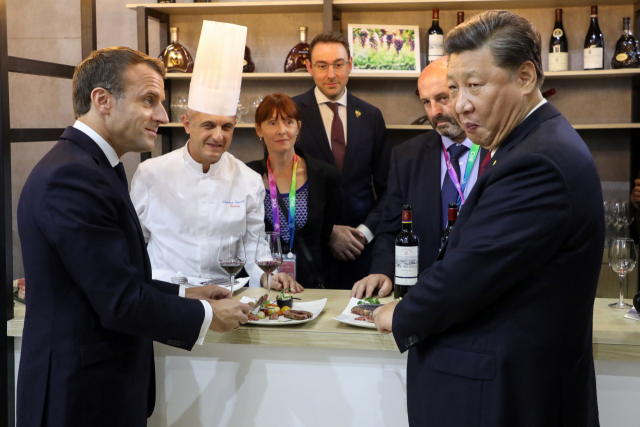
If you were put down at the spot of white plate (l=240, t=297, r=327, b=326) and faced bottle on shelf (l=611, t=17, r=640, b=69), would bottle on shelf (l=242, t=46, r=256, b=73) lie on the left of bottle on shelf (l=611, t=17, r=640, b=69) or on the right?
left

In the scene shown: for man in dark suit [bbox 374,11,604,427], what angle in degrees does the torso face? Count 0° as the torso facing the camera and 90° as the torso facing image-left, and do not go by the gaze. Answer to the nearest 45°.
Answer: approximately 90°

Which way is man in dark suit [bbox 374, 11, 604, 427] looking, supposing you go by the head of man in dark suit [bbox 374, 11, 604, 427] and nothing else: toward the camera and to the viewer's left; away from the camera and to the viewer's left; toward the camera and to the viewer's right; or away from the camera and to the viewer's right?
toward the camera and to the viewer's left

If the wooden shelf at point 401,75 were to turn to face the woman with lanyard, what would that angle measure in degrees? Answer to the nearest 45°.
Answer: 0° — it already faces them

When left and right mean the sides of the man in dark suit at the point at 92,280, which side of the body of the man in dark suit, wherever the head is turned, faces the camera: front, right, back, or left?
right

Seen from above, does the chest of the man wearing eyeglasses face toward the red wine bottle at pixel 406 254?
yes

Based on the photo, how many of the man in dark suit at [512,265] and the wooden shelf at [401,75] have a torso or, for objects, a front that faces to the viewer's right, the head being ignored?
0

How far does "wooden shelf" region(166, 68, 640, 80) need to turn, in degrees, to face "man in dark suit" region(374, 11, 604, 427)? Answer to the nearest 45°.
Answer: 0° — it already faces them
